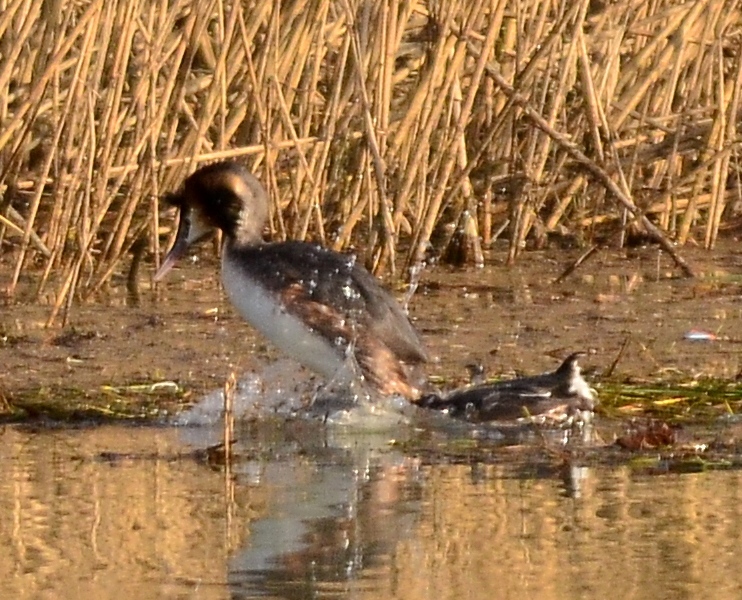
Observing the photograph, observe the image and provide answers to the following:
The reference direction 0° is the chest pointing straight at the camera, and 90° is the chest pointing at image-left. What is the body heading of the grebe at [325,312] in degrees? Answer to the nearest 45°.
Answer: approximately 90°

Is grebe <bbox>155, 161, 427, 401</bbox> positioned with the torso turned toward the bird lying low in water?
no

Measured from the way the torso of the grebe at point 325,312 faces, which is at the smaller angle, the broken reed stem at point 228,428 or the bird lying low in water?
the broken reed stem

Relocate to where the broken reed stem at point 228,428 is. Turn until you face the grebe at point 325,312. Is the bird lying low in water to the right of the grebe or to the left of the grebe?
right

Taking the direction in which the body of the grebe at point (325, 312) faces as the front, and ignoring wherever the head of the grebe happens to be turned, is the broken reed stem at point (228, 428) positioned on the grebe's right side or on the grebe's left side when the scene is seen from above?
on the grebe's left side
